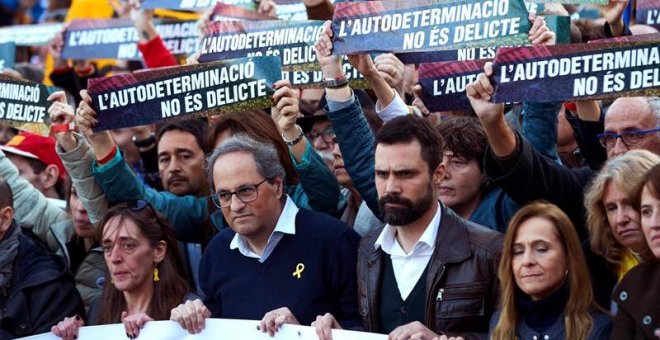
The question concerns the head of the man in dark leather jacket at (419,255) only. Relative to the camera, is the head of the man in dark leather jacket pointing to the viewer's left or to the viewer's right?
to the viewer's left

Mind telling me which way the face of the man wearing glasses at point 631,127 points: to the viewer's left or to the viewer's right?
to the viewer's left

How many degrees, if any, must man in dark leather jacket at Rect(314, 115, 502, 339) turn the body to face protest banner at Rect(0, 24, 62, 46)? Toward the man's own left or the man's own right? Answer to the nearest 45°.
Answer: approximately 90° to the man's own right

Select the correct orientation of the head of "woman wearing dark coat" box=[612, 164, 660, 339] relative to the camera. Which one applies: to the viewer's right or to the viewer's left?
to the viewer's left

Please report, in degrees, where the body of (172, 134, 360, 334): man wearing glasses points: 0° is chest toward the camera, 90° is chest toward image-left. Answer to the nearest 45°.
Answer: approximately 45°

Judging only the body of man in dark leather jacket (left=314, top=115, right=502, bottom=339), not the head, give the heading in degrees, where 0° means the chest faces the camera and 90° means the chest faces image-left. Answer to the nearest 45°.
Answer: approximately 45°

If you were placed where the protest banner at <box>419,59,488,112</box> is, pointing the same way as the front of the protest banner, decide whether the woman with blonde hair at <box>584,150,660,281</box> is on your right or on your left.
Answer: on your left

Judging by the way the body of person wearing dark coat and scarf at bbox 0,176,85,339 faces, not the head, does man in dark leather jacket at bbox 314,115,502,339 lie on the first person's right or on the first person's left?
on the first person's left
